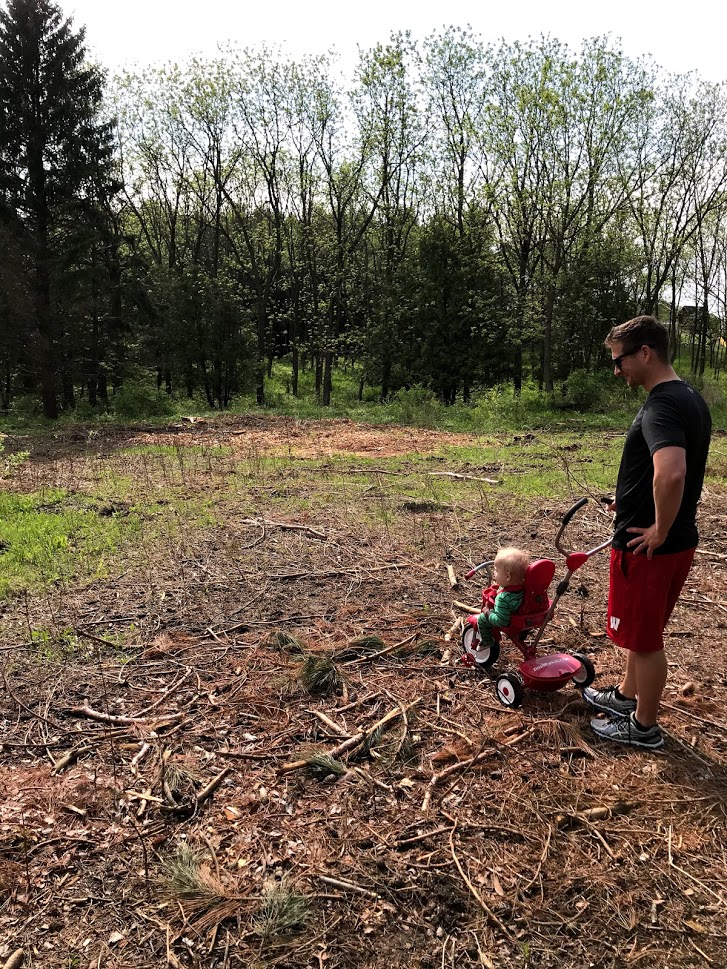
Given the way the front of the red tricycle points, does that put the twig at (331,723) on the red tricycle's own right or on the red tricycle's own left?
on the red tricycle's own left

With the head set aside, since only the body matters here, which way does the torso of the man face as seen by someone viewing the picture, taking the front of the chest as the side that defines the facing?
to the viewer's left

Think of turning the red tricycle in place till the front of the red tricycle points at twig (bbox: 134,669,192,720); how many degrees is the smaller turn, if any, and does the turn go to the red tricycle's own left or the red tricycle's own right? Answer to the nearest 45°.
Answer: approximately 45° to the red tricycle's own left

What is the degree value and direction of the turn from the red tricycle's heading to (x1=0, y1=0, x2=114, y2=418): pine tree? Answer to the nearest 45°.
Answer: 0° — it already faces it

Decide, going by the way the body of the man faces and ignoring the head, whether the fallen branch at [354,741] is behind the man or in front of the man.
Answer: in front

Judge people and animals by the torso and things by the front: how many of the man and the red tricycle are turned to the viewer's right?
0

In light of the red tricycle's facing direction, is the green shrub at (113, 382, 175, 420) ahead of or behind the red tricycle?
ahead

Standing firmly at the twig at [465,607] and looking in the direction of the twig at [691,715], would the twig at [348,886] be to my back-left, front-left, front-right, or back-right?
front-right

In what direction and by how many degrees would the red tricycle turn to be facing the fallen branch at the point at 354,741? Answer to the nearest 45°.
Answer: approximately 90° to its left

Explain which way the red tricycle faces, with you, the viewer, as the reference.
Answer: facing away from the viewer and to the left of the viewer

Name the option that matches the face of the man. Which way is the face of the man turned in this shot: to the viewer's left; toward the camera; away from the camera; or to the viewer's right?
to the viewer's left

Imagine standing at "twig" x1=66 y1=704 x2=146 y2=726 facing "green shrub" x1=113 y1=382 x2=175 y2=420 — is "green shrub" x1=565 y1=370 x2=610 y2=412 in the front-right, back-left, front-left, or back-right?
front-right
